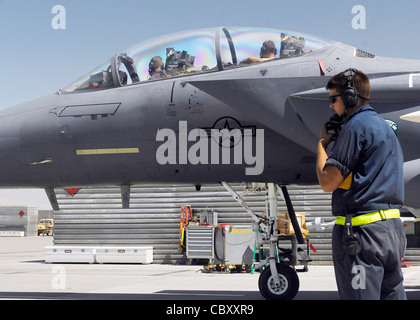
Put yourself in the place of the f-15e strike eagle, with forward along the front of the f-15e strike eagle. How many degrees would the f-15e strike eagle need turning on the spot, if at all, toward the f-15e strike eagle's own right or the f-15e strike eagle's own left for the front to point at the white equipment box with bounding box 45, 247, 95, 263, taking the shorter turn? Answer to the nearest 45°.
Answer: approximately 90° to the f-15e strike eagle's own right

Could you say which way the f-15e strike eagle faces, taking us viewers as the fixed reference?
facing to the left of the viewer

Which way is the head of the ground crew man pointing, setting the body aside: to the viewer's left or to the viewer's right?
to the viewer's left

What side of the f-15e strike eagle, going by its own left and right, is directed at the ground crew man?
left

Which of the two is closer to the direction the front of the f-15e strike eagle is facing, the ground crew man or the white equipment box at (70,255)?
the white equipment box
